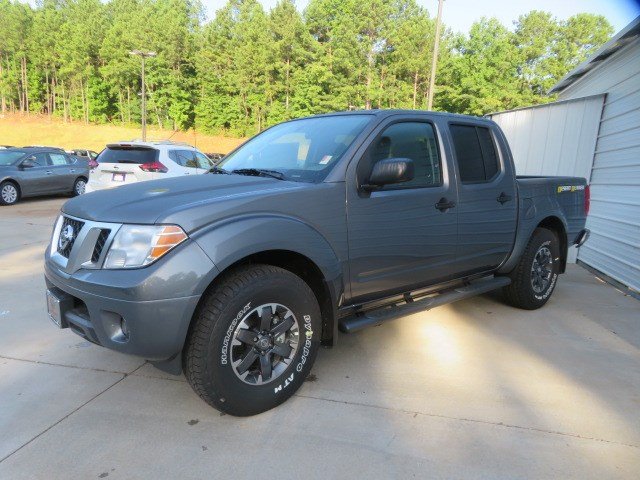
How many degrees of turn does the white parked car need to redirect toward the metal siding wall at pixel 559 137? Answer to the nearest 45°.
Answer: approximately 90° to its right

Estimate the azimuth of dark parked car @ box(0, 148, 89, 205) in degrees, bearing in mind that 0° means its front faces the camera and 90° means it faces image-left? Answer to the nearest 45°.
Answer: approximately 45°

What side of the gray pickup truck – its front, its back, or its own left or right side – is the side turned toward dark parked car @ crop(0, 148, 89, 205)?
right

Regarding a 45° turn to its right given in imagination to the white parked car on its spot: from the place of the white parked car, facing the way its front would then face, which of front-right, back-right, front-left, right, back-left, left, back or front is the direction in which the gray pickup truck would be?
right

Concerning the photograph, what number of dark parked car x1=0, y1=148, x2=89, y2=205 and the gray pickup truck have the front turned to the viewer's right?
0

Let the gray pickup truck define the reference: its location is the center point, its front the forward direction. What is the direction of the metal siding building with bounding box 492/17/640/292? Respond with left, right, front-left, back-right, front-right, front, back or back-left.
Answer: back

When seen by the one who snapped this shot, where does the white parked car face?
facing away from the viewer and to the right of the viewer

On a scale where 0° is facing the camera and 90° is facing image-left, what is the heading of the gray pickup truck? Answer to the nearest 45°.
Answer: approximately 45°

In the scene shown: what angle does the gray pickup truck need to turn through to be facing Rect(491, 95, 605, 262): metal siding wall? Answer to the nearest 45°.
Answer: approximately 180°

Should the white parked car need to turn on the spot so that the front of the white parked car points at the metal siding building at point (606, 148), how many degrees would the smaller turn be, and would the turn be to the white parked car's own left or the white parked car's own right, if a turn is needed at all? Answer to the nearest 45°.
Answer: approximately 90° to the white parked car's own right
